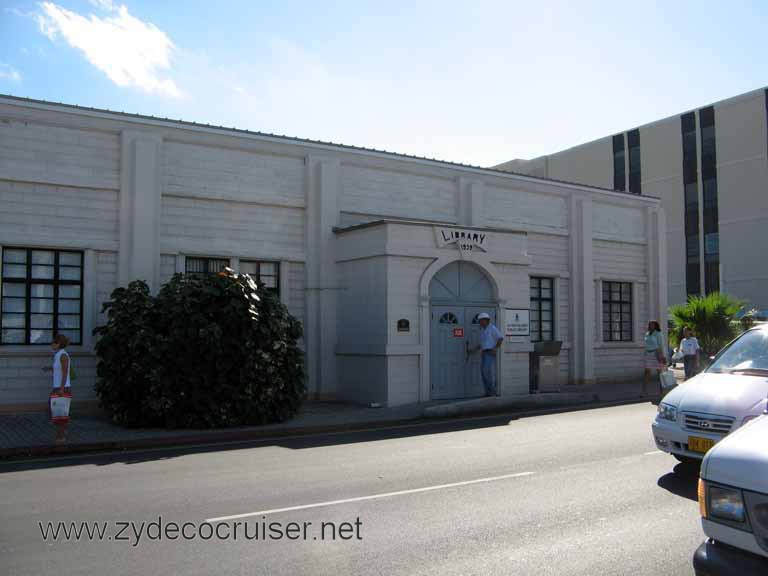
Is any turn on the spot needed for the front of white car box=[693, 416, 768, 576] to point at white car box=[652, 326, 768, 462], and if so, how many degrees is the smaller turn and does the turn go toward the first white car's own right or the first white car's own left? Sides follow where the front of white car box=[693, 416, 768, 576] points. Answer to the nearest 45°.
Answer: approximately 135° to the first white car's own right

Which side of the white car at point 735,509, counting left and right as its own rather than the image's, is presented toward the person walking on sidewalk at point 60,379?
right

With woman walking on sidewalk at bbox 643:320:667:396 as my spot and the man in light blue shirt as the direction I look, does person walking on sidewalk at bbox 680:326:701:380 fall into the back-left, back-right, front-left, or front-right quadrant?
back-right

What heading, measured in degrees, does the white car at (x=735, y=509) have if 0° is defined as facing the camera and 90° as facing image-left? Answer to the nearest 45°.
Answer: approximately 45°

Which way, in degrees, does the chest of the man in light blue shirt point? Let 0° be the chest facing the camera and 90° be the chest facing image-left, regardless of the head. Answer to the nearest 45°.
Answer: approximately 45°

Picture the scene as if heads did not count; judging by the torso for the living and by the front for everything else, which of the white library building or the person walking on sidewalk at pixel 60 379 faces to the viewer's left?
the person walking on sidewalk

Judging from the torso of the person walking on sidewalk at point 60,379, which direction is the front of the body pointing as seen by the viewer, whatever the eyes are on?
to the viewer's left

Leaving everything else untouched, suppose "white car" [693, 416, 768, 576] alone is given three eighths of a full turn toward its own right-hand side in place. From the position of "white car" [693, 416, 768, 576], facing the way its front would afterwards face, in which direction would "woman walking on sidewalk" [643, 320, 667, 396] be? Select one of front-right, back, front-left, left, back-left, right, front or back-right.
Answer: front

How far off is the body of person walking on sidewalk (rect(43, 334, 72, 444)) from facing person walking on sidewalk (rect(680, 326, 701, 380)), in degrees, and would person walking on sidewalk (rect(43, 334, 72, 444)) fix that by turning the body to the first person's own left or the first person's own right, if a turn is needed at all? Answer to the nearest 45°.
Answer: approximately 180°

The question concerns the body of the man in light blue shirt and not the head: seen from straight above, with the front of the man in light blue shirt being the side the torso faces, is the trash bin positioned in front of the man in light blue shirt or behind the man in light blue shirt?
behind

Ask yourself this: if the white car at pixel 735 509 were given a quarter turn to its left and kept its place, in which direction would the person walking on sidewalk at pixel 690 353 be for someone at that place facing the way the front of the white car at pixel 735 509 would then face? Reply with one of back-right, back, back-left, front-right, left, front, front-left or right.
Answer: back-left
